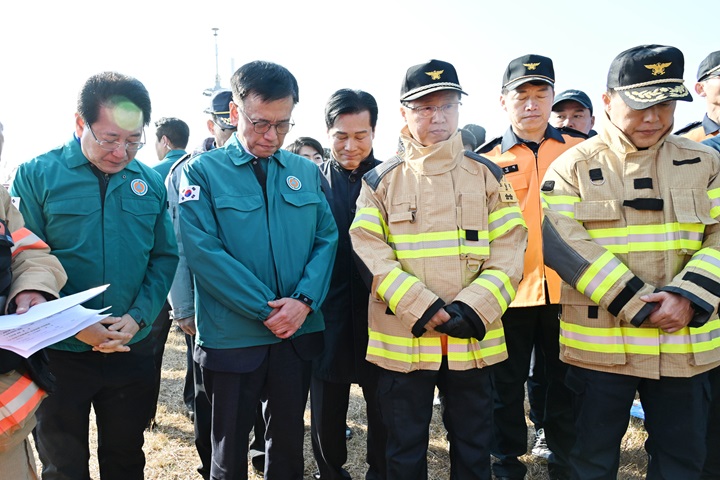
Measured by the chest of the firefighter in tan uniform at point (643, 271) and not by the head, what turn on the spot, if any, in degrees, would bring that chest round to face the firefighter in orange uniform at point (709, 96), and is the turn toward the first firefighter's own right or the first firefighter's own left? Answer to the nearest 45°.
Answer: approximately 135° to the first firefighter's own left

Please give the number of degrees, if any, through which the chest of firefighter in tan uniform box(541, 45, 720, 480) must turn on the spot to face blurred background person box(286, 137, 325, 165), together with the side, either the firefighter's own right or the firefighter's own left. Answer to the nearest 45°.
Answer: approximately 180°

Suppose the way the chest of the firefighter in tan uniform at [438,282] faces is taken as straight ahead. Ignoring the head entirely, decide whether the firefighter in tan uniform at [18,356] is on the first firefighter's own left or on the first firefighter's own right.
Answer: on the first firefighter's own right

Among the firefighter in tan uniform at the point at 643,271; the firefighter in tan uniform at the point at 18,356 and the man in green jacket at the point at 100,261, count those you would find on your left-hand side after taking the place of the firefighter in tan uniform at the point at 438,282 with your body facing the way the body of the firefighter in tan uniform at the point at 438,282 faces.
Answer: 1

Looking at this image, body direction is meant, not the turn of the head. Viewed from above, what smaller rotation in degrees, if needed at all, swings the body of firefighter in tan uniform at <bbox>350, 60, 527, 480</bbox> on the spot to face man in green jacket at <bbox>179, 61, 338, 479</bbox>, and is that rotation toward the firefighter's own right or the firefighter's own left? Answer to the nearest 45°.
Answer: approximately 90° to the firefighter's own right

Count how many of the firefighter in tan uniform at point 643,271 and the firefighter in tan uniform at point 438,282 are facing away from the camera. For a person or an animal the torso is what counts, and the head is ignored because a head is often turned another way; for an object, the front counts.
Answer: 0

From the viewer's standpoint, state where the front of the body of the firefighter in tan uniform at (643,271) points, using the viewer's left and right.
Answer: facing the viewer and to the right of the viewer

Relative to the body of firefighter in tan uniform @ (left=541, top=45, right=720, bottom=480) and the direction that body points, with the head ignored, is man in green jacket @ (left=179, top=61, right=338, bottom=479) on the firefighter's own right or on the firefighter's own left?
on the firefighter's own right

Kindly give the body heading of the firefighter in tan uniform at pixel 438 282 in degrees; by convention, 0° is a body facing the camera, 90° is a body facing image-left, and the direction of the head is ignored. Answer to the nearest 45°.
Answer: approximately 0°

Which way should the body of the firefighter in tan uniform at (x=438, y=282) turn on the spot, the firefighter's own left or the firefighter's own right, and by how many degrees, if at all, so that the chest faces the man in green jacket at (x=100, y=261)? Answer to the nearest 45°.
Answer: approximately 90° to the firefighter's own right

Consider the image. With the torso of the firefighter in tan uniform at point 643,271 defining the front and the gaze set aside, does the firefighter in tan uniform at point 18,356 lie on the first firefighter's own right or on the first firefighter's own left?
on the first firefighter's own right
